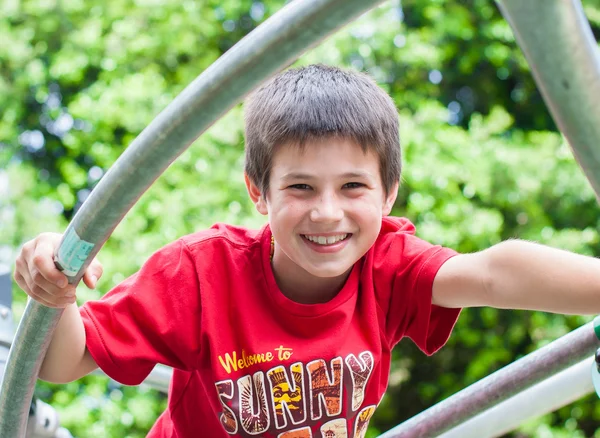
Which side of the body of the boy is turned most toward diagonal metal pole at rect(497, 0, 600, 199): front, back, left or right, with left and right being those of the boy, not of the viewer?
front

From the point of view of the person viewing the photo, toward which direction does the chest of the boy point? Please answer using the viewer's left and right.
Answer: facing the viewer
